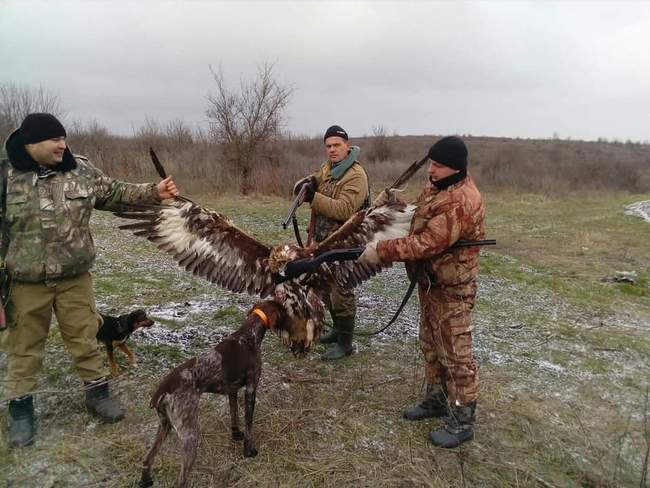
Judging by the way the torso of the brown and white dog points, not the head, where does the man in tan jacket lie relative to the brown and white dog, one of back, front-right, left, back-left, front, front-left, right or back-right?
front

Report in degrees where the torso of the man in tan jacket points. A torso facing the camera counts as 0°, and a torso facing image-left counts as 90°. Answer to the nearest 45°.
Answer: approximately 45°

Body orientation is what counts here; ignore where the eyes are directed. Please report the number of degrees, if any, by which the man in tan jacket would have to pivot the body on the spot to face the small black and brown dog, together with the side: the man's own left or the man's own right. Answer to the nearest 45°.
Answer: approximately 45° to the man's own right

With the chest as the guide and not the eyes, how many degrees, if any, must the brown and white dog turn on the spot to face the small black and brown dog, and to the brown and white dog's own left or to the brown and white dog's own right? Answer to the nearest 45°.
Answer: approximately 90° to the brown and white dog's own left

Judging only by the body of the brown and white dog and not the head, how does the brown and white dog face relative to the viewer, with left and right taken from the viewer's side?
facing away from the viewer and to the right of the viewer

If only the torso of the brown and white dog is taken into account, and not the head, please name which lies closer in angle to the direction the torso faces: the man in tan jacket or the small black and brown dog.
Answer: the man in tan jacket

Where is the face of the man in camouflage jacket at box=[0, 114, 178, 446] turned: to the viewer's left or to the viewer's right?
to the viewer's right

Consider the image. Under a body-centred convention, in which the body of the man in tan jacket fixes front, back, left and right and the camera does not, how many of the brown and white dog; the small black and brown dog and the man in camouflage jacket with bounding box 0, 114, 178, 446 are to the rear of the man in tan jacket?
0

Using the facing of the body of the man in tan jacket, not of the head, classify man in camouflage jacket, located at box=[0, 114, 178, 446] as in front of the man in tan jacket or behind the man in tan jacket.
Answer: in front

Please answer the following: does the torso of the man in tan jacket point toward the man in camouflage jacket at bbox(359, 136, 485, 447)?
no

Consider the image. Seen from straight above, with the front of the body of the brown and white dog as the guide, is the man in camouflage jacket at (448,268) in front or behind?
in front

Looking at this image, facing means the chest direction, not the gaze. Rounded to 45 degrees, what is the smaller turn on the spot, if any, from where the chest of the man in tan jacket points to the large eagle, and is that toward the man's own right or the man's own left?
approximately 45° to the man's own right

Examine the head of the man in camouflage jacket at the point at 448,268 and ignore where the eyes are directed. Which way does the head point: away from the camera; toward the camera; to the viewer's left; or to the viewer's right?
to the viewer's left

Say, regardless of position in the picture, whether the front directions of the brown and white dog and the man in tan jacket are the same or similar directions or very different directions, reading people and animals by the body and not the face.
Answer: very different directions
